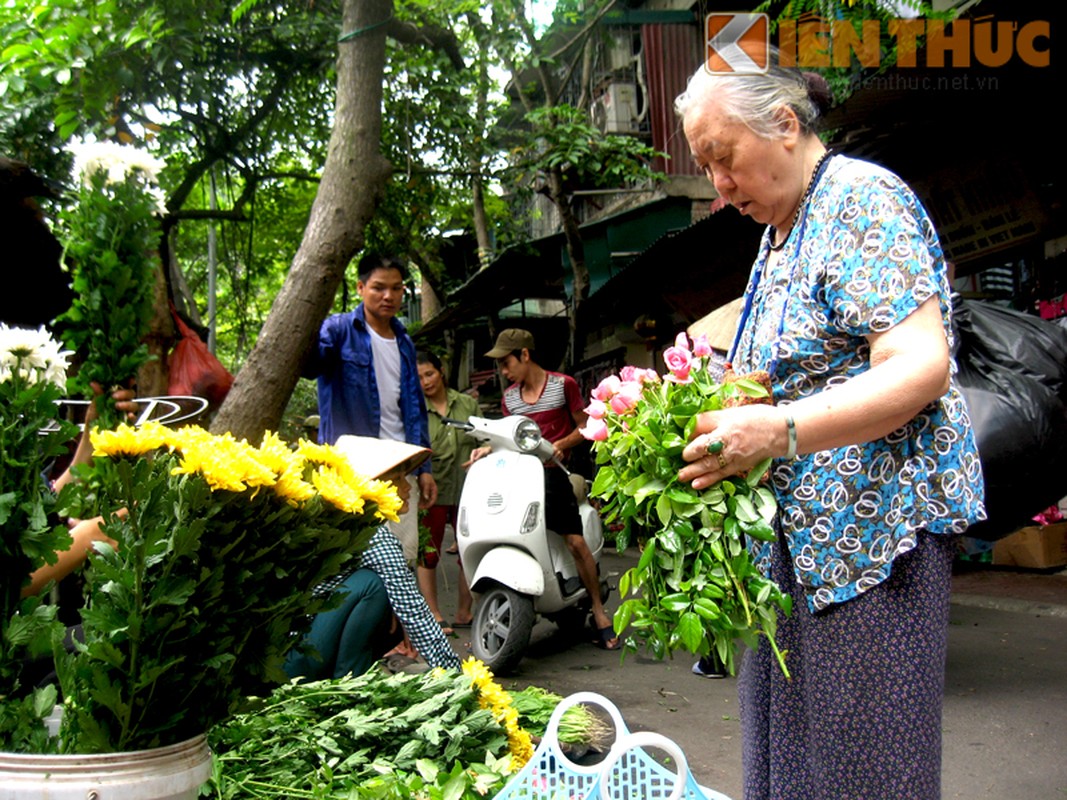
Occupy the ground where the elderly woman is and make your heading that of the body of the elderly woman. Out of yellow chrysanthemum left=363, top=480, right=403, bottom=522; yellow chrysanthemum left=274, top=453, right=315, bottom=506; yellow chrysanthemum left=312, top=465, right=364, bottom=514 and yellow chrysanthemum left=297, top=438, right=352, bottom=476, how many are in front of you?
4

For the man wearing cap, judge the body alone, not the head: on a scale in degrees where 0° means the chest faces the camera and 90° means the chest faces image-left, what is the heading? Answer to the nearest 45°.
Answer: approximately 45°

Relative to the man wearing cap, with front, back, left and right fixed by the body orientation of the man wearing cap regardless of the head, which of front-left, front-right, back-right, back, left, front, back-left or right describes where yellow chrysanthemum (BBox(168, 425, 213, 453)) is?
front-left

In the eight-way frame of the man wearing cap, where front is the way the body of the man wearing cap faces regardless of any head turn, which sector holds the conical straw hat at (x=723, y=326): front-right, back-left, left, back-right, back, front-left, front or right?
front-left

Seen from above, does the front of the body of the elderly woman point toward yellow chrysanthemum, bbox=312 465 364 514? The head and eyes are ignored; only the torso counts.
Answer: yes

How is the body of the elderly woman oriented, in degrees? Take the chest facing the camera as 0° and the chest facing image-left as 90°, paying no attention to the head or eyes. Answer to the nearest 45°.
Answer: approximately 90°

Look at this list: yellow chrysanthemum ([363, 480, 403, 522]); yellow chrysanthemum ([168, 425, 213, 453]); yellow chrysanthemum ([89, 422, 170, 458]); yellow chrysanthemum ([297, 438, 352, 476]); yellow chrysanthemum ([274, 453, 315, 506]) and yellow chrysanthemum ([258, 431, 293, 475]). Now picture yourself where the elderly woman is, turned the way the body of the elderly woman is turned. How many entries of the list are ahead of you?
6

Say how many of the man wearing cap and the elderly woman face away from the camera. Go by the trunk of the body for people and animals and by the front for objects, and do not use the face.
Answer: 0
